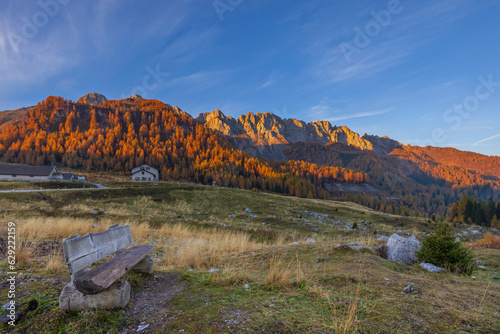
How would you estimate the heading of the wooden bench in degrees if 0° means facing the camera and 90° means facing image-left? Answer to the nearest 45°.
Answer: approximately 315°

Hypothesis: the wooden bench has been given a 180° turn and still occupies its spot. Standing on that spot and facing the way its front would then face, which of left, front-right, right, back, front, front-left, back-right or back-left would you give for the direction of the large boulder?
back-right

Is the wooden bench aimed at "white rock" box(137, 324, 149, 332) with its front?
yes

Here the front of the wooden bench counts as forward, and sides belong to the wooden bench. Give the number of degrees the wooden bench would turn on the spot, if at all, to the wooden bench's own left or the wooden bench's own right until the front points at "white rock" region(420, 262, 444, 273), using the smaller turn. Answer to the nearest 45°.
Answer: approximately 45° to the wooden bench's own left

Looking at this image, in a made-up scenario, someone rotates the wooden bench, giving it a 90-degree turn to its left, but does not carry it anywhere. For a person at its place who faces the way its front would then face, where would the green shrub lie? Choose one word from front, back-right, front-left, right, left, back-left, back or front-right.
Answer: front-right
